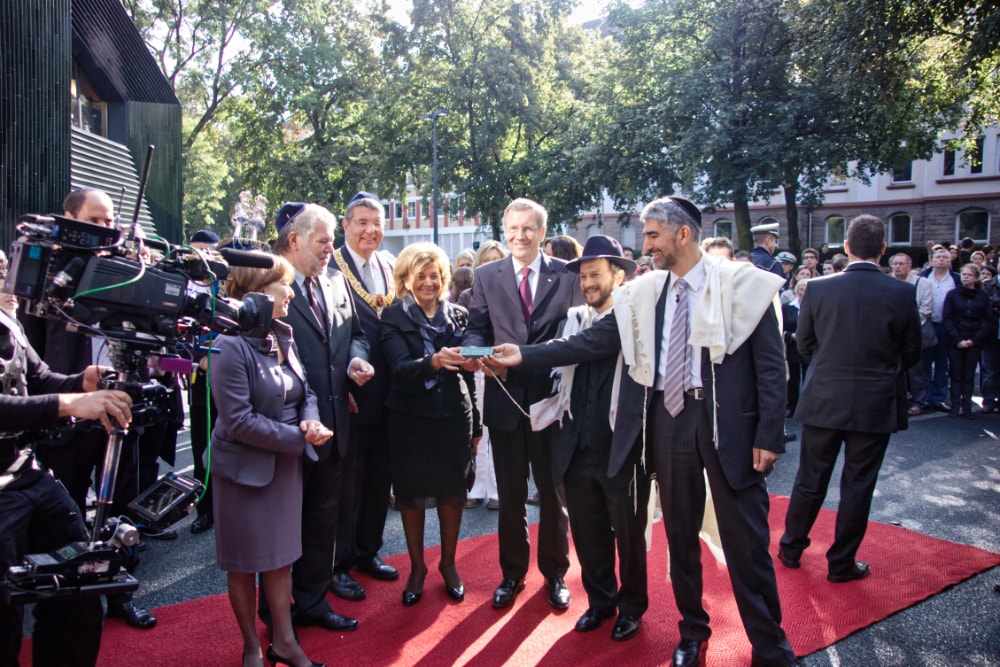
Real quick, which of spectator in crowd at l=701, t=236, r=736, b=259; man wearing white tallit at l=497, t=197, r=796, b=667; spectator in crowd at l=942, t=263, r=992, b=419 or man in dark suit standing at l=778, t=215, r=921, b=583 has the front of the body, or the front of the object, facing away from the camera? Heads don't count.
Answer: the man in dark suit standing

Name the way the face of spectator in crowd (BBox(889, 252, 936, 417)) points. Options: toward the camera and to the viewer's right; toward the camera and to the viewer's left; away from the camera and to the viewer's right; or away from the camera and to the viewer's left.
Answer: toward the camera and to the viewer's left

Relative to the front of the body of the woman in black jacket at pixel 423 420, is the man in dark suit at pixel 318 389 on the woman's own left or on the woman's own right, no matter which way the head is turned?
on the woman's own right

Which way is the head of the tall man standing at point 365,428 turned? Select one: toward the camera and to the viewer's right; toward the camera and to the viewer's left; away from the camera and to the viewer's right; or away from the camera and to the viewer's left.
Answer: toward the camera and to the viewer's right

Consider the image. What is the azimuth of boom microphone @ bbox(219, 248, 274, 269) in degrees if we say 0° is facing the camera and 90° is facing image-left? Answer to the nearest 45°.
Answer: approximately 270°

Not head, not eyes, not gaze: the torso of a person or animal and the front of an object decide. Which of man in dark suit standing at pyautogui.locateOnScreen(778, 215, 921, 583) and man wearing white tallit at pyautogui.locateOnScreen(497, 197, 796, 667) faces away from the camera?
the man in dark suit standing

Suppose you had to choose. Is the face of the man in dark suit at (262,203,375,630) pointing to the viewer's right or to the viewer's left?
to the viewer's right

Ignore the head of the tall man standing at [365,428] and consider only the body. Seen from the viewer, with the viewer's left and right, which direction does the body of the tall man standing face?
facing the viewer and to the right of the viewer

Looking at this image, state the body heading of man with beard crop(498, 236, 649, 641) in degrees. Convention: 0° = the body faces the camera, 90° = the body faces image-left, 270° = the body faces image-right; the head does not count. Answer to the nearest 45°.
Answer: approximately 45°

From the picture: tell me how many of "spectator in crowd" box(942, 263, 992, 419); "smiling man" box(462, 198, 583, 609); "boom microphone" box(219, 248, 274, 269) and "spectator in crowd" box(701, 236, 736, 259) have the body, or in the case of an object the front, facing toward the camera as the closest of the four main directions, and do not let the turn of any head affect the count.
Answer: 3
